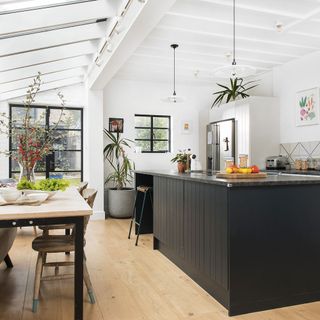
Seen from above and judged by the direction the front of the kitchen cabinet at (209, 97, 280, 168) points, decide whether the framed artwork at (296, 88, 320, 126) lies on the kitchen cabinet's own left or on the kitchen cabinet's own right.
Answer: on the kitchen cabinet's own left

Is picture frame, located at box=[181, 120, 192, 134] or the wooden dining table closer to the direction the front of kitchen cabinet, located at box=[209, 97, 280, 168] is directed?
the wooden dining table

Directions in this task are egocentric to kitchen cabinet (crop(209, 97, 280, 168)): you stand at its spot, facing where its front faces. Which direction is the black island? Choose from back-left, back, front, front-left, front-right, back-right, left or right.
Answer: front-left

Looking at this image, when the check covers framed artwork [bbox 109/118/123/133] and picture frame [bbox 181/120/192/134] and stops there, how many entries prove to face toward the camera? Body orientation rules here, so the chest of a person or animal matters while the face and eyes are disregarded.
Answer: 2

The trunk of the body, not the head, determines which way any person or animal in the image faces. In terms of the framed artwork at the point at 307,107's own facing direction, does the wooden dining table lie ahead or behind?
ahead

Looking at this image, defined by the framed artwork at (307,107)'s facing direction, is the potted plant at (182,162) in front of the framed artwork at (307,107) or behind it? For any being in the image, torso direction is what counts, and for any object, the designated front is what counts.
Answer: in front

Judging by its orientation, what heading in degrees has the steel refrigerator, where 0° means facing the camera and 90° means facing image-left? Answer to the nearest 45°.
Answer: approximately 45°

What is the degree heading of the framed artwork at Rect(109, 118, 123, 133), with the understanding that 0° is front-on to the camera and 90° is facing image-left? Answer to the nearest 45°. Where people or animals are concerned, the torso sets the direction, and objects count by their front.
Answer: approximately 0°
